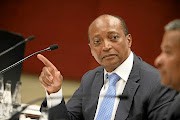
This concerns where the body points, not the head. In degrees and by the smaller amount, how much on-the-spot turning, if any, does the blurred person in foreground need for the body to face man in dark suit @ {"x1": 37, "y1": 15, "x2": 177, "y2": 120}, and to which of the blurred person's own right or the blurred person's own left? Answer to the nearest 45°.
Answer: approximately 45° to the blurred person's own right

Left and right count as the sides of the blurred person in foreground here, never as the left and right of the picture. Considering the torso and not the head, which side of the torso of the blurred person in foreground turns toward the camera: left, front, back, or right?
left

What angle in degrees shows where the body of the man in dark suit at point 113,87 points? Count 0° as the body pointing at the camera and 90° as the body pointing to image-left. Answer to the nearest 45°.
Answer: approximately 45°

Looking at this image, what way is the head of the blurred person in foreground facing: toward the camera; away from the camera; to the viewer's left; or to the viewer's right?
to the viewer's left

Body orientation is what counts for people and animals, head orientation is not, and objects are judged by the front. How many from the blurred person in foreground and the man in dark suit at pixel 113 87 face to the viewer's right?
0

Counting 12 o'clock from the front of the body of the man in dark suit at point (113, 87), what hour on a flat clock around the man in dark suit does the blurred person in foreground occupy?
The blurred person in foreground is roughly at 10 o'clock from the man in dark suit.
